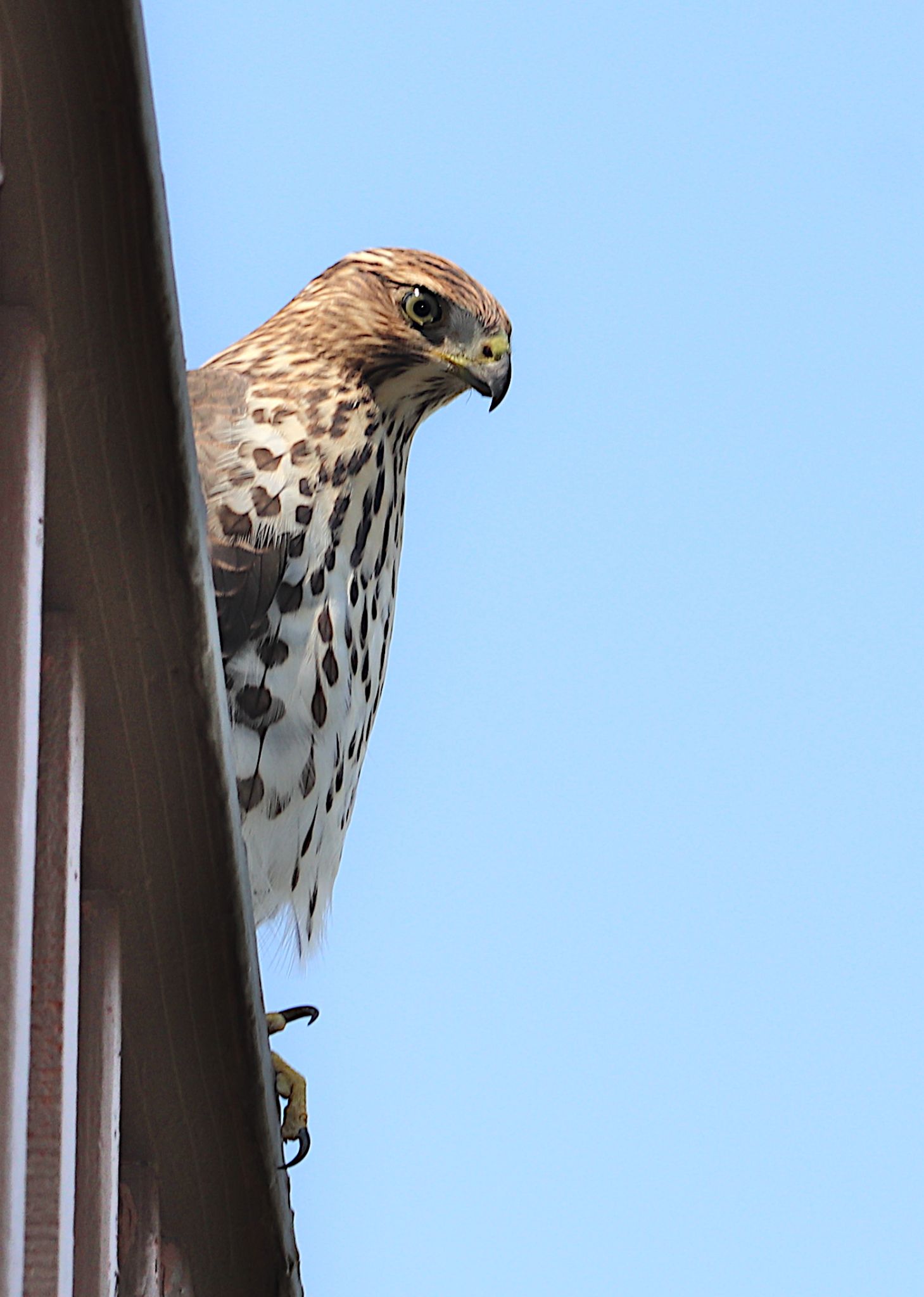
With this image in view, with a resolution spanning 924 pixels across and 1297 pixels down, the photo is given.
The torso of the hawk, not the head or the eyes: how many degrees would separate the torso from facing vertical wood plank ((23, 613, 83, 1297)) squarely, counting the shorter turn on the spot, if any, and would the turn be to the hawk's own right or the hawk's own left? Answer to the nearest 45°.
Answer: approximately 90° to the hawk's own right

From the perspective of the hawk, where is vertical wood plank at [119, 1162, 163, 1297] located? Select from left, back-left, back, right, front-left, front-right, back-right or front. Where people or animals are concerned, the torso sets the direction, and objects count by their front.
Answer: right

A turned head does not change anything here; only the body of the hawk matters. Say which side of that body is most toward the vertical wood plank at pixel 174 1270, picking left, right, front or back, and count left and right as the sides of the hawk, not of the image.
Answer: back

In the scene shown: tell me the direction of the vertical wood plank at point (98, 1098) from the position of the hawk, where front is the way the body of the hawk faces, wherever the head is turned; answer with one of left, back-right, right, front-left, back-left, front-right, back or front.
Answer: right

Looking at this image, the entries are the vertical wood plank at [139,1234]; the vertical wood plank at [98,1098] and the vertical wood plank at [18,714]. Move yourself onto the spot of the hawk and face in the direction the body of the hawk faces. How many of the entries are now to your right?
3

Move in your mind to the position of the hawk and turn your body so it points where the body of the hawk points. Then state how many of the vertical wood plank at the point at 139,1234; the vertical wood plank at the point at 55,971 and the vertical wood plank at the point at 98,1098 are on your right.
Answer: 3

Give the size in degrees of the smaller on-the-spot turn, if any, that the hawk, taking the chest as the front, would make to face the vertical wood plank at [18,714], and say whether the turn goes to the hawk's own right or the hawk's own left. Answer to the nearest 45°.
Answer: approximately 90° to the hawk's own right

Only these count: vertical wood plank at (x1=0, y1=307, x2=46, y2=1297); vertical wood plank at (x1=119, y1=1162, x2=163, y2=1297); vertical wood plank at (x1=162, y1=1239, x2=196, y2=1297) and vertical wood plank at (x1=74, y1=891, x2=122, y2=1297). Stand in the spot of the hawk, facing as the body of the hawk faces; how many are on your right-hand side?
4
